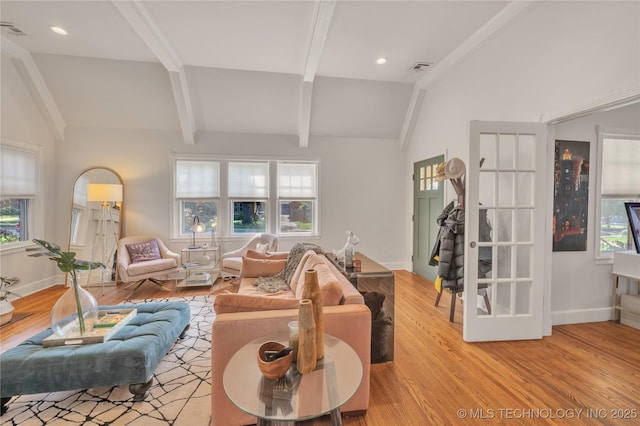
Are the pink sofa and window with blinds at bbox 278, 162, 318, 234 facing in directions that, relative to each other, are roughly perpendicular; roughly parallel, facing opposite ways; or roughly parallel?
roughly perpendicular

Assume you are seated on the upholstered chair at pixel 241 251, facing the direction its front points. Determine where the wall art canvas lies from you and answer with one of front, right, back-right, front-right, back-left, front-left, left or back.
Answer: left

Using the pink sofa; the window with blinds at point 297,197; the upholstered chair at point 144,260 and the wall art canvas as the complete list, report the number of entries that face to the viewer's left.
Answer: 1

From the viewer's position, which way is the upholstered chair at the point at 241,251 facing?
facing the viewer and to the left of the viewer

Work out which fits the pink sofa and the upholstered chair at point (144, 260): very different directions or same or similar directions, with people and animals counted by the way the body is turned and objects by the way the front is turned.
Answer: very different directions

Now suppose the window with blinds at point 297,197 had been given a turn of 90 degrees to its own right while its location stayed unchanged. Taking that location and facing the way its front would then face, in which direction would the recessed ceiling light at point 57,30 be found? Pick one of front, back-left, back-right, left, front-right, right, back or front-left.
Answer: front-left

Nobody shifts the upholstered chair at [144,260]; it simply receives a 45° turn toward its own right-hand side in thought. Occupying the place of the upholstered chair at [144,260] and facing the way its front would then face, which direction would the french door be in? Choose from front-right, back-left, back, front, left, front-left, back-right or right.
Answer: front-left

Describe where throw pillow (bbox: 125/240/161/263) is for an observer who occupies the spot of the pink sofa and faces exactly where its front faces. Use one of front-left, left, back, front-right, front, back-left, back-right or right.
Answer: front-right

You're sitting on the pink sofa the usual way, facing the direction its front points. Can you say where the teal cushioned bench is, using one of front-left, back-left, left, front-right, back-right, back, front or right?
front

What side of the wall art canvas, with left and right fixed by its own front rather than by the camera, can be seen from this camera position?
front

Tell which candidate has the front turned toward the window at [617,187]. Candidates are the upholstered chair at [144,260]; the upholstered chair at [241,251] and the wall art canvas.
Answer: the upholstered chair at [144,260]

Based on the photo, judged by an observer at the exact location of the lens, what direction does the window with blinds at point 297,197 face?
facing the viewer

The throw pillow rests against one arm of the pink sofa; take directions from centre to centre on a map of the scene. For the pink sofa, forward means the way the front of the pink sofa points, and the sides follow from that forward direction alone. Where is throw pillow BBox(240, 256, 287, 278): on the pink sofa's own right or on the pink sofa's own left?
on the pink sofa's own right

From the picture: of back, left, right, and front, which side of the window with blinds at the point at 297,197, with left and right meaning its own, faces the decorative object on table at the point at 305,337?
front
